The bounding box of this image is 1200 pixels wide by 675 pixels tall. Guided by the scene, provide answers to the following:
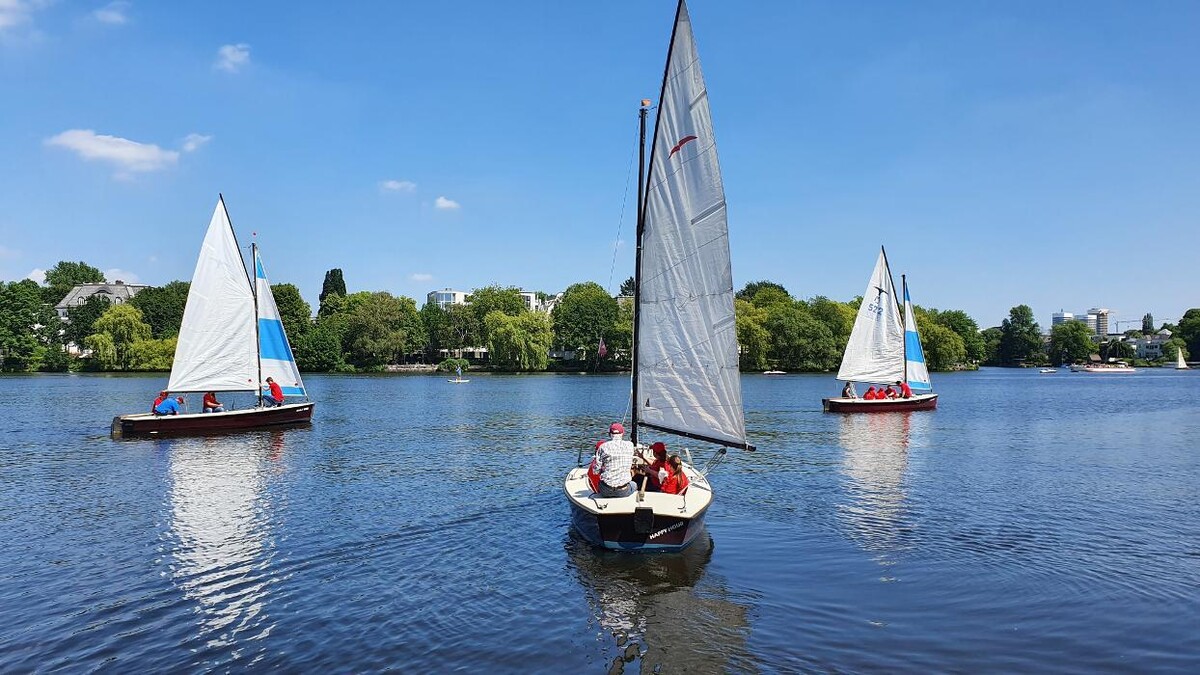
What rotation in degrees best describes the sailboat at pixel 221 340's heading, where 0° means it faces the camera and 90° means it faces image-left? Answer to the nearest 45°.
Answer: approximately 270°

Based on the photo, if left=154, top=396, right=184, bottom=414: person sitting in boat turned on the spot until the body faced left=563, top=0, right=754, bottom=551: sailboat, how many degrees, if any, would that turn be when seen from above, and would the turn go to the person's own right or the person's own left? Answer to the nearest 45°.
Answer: approximately 90° to the person's own right

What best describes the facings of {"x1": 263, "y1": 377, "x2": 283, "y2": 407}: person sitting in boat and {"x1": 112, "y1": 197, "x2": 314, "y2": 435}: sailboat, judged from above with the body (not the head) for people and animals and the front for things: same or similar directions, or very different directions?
very different directions

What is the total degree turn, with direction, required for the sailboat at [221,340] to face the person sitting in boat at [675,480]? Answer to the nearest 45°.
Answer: approximately 90° to its right

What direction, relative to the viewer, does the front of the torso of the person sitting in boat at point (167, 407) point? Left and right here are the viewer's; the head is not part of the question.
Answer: facing to the right of the viewer

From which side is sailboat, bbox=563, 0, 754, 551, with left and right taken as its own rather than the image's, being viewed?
back

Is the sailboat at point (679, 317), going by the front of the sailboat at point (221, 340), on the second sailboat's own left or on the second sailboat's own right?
on the second sailboat's own right

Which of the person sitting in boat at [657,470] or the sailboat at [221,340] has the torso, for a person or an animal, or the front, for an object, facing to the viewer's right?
the sailboat

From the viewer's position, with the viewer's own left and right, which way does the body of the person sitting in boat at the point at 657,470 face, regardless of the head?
facing to the left of the viewer

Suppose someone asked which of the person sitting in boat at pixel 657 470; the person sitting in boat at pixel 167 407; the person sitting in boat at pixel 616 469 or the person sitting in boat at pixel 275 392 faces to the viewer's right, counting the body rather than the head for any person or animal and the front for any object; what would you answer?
the person sitting in boat at pixel 167 407

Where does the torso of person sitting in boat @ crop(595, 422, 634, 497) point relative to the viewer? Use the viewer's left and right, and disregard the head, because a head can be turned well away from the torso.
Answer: facing away from the viewer

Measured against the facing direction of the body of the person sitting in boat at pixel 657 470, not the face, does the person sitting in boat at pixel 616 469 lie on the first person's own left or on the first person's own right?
on the first person's own left

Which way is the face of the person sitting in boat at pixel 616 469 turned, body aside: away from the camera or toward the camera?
away from the camera

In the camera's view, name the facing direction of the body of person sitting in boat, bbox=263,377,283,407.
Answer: to the viewer's left
